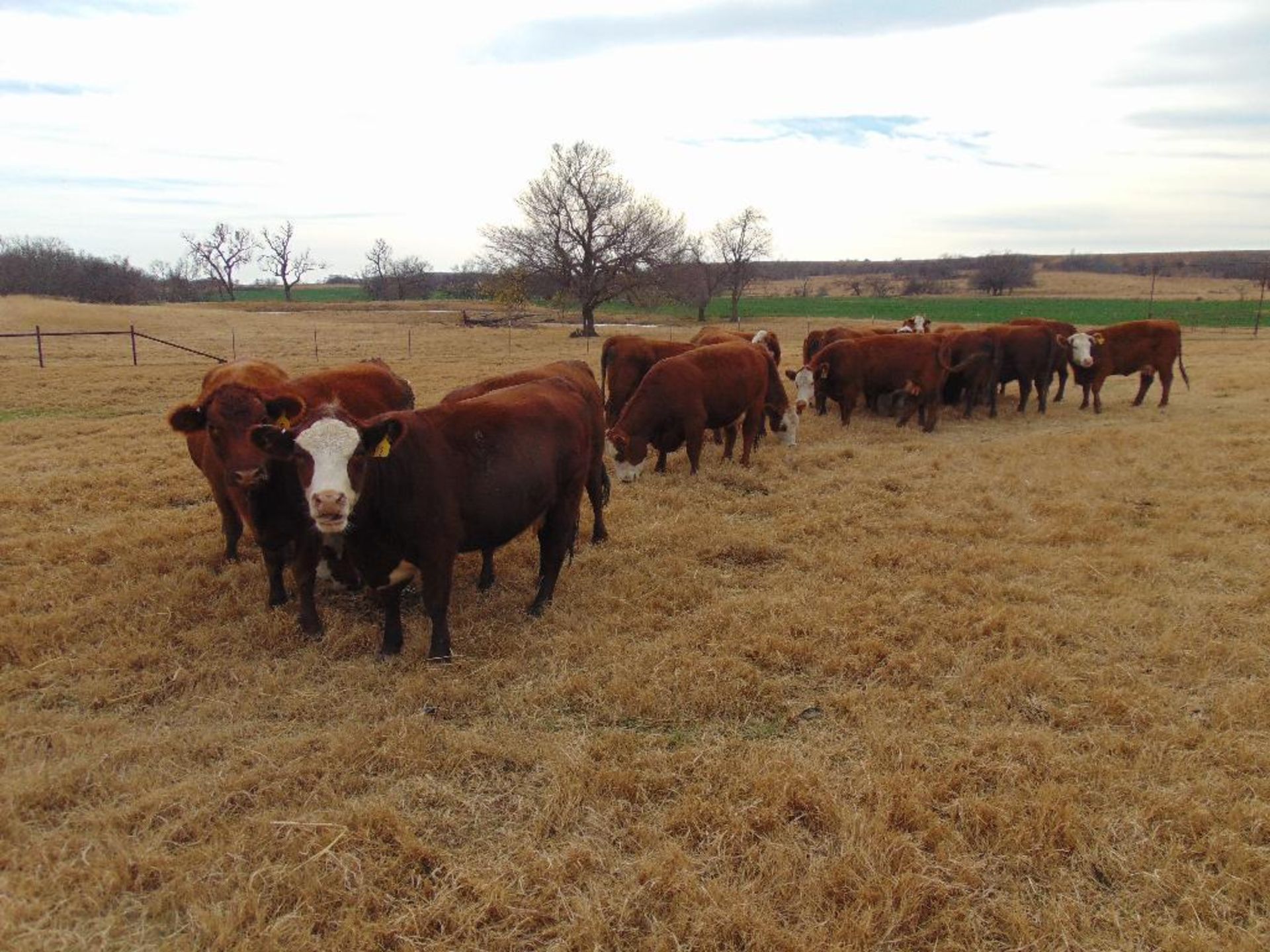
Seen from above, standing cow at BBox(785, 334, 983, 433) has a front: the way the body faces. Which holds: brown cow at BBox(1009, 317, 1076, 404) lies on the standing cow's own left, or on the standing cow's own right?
on the standing cow's own right

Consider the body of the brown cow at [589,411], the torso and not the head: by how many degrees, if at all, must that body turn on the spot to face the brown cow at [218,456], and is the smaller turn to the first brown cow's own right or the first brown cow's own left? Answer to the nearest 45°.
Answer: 0° — it already faces it

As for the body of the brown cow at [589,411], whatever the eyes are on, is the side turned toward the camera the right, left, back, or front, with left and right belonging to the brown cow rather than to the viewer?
left

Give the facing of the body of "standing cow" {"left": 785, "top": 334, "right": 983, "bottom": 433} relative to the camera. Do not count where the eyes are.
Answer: to the viewer's left

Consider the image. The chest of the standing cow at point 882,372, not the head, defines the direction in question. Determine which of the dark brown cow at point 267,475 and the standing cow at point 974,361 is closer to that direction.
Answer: the dark brown cow

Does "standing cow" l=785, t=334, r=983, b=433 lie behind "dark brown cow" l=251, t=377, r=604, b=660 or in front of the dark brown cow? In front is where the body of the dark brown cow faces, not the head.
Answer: behind
